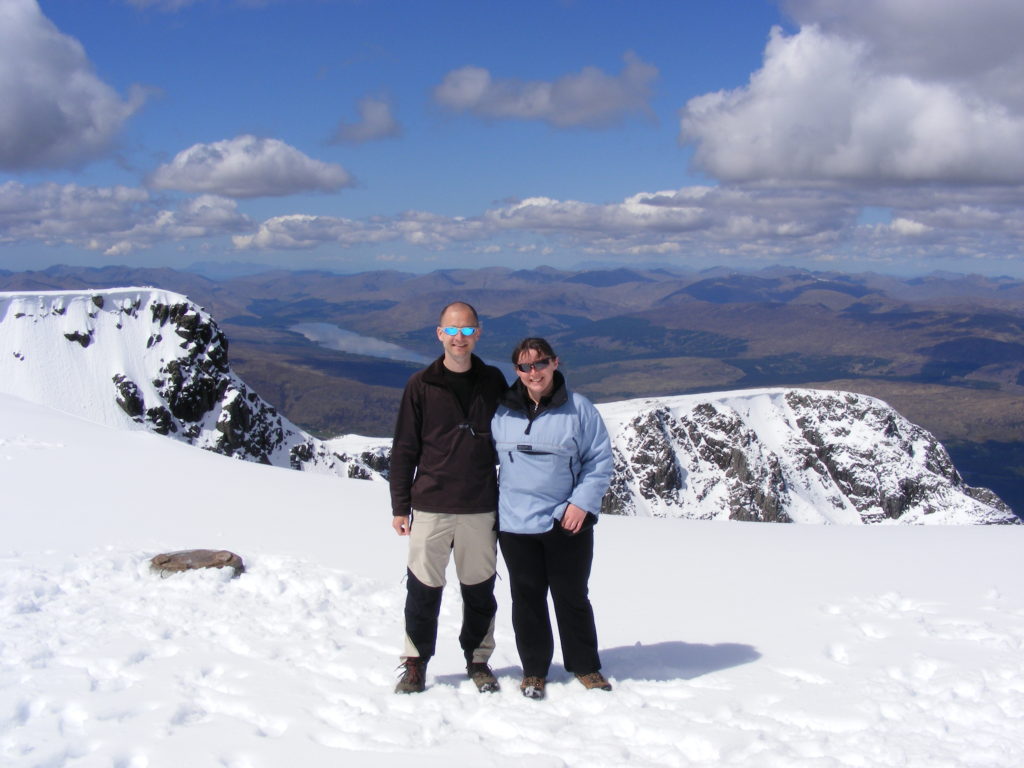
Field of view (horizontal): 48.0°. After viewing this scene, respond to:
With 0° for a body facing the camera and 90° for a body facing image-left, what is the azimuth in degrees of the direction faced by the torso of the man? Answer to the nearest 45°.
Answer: approximately 0°

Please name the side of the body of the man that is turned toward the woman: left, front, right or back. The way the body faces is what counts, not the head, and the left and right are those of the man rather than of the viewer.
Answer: left
